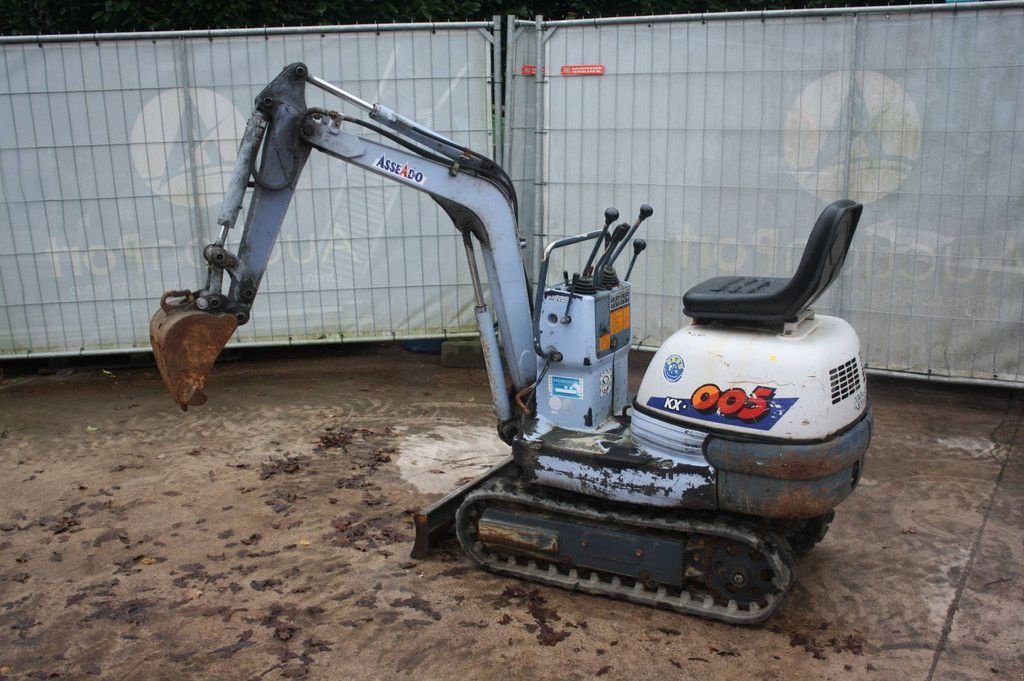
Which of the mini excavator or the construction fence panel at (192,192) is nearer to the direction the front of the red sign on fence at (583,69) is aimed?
the mini excavator

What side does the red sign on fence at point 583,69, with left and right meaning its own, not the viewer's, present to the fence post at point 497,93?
right

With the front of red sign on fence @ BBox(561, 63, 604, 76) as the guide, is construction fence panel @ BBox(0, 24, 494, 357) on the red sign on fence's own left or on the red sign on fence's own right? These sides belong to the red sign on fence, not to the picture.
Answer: on the red sign on fence's own right

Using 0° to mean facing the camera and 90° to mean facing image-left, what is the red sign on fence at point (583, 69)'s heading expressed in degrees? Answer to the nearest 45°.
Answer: approximately 0°

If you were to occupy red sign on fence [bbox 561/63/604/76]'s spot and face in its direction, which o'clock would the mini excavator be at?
The mini excavator is roughly at 12 o'clock from the red sign on fence.
